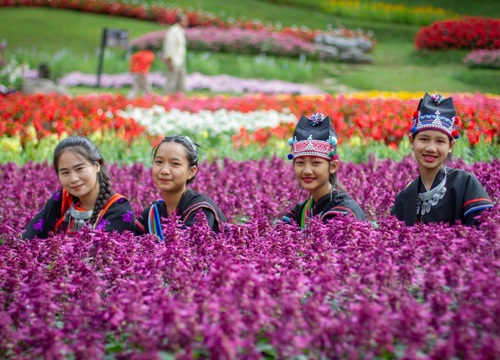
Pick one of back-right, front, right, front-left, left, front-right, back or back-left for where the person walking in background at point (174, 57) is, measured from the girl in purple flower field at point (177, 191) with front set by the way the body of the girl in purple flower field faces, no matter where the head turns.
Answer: back-right

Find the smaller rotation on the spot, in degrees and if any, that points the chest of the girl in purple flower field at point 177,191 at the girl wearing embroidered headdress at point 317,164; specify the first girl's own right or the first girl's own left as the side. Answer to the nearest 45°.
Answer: approximately 135° to the first girl's own left

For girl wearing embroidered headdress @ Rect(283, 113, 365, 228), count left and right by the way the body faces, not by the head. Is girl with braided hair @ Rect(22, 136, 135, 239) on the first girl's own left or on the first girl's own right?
on the first girl's own right

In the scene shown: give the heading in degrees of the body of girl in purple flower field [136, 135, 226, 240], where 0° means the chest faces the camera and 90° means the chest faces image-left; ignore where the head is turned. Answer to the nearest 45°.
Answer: approximately 45°

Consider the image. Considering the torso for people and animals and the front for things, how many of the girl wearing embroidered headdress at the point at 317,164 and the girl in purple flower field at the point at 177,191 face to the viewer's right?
0

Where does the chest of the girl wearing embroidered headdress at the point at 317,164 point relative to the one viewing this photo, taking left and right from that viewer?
facing the viewer and to the left of the viewer

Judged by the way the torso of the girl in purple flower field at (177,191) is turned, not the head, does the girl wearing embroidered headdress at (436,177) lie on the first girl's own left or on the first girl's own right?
on the first girl's own left
